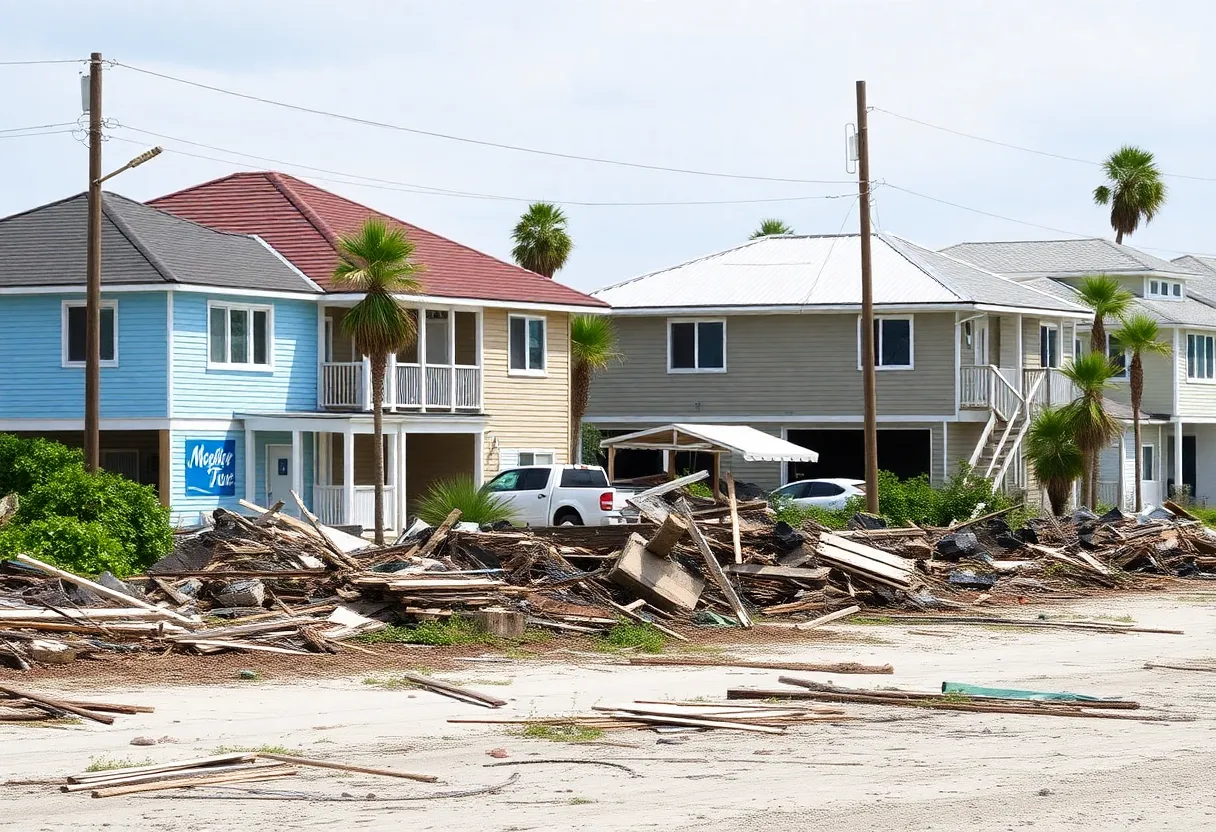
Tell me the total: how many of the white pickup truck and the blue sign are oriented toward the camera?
1

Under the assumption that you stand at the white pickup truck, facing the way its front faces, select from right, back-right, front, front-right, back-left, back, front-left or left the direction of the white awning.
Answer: right

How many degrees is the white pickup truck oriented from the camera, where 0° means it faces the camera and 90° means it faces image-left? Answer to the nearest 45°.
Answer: approximately 135°

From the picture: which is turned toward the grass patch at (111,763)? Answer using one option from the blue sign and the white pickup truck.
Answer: the blue sign

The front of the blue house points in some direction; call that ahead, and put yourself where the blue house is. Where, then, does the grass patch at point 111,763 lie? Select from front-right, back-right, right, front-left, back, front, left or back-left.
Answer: front-right

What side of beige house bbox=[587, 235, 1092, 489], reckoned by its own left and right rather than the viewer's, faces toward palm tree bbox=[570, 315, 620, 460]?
right

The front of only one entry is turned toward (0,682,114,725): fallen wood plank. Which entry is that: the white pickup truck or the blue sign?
the blue sign

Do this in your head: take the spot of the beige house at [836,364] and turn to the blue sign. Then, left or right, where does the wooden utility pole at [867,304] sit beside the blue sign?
left

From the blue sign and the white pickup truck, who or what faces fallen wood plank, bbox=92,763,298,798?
the blue sign

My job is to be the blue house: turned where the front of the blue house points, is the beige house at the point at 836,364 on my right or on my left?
on my left

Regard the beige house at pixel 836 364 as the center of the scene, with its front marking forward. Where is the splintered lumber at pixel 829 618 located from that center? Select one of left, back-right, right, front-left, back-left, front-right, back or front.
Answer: front-right

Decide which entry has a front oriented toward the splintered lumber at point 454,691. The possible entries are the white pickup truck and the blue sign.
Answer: the blue sign

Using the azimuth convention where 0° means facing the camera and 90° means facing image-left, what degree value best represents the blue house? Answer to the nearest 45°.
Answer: approximately 315°

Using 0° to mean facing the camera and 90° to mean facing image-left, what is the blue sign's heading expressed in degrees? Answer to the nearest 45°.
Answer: approximately 0°
